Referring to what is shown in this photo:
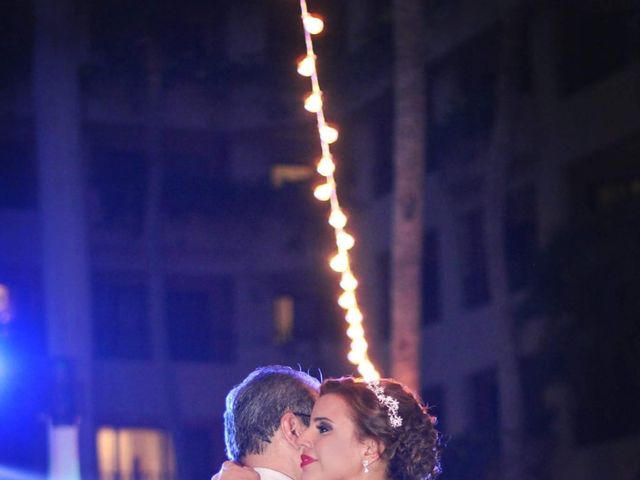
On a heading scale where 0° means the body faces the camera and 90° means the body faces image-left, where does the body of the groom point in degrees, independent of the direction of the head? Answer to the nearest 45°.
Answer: approximately 225°

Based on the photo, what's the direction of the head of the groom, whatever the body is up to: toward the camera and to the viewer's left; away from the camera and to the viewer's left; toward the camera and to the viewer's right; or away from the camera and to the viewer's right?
away from the camera and to the viewer's right

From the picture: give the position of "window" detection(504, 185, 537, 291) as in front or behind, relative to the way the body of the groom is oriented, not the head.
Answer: in front

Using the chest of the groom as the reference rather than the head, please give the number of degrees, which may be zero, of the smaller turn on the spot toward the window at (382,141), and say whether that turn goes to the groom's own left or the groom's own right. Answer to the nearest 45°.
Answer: approximately 45° to the groom's own left

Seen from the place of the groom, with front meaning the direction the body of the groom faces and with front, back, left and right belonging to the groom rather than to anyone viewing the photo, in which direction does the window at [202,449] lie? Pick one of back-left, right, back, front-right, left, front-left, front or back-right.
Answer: front-left

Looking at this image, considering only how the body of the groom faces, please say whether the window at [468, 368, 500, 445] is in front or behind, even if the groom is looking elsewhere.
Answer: in front

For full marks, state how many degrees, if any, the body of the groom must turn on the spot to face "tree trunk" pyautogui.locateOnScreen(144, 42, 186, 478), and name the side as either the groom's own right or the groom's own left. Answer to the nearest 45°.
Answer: approximately 45° to the groom's own left

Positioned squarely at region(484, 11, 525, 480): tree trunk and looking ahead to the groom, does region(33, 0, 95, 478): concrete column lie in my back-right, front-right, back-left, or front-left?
front-right

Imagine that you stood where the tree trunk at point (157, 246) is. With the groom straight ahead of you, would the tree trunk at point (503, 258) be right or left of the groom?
left

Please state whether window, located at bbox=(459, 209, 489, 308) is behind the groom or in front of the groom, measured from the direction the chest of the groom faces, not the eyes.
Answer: in front

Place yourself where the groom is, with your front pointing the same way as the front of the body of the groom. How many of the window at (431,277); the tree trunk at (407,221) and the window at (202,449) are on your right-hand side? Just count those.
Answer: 0
